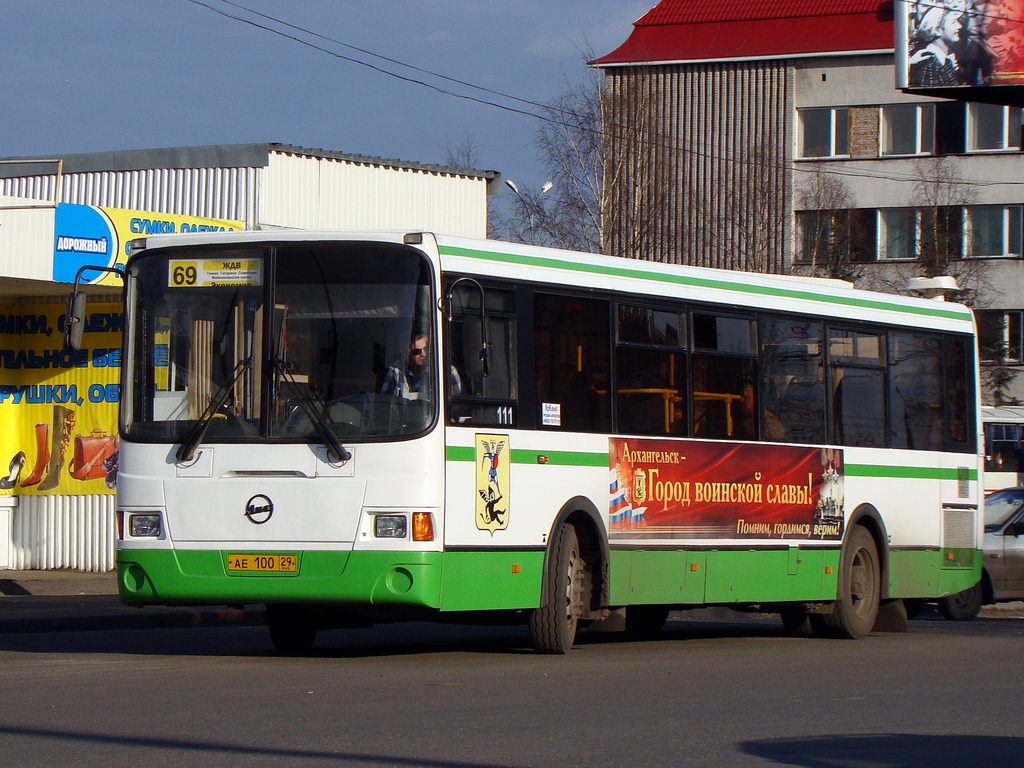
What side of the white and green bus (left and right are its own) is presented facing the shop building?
right

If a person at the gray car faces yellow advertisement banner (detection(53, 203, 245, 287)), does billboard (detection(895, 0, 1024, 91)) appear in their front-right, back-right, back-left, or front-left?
back-right

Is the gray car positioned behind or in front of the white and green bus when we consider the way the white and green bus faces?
behind

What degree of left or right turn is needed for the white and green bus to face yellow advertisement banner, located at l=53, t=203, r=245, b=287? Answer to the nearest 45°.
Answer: approximately 90° to its right

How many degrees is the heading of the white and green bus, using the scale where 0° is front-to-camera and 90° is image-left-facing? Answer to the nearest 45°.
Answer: approximately 45°
